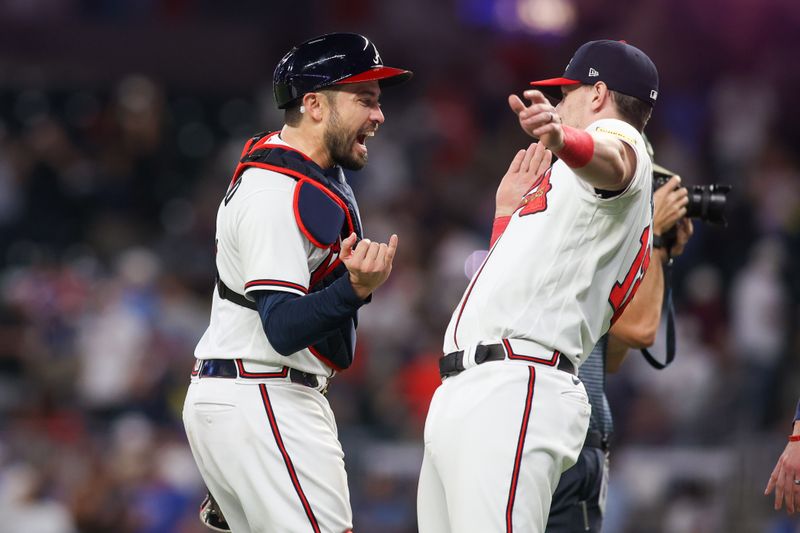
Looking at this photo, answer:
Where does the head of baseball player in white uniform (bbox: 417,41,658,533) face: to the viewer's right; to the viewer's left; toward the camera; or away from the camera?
to the viewer's left

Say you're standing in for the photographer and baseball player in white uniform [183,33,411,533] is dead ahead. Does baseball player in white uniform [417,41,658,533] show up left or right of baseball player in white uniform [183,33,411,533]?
left

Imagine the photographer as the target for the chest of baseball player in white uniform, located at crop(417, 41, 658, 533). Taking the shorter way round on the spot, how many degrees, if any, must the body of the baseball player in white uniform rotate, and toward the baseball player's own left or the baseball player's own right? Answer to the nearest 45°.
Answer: approximately 90° to the baseball player's own right

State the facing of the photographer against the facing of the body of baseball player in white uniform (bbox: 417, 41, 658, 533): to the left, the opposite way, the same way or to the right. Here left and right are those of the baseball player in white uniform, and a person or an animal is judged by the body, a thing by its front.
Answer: the opposite way

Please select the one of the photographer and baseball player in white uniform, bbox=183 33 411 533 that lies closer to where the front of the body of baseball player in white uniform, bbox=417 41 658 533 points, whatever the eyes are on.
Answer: the baseball player in white uniform

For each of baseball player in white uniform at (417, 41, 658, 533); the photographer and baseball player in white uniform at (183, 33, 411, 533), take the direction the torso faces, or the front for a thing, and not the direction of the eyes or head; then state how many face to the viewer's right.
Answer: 2

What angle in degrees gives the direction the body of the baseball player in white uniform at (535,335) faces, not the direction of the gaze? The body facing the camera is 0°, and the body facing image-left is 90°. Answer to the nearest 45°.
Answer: approximately 90°

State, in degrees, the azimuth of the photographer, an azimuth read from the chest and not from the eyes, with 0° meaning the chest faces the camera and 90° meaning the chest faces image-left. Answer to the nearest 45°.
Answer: approximately 270°

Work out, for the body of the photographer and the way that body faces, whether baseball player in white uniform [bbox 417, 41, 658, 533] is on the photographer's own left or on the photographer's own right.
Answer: on the photographer's own right

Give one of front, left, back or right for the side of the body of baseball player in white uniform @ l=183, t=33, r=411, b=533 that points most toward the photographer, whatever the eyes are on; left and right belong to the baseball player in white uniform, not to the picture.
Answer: front

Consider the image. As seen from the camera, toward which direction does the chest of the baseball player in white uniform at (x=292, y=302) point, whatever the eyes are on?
to the viewer's right

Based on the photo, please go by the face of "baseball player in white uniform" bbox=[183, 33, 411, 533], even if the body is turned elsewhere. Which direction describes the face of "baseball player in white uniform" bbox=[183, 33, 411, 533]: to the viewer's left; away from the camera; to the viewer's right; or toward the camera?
to the viewer's right

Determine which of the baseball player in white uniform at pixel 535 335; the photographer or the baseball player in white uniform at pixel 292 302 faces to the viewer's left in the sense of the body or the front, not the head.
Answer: the baseball player in white uniform at pixel 535 335

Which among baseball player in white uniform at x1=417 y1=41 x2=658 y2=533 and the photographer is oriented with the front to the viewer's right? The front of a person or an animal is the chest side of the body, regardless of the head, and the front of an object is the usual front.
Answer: the photographer

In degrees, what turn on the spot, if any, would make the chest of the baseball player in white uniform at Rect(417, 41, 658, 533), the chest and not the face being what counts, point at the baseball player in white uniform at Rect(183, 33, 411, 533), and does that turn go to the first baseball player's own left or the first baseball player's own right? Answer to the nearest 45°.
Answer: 0° — they already face them

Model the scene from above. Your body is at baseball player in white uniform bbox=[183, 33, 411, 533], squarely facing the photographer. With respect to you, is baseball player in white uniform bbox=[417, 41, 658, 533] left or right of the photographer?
right
